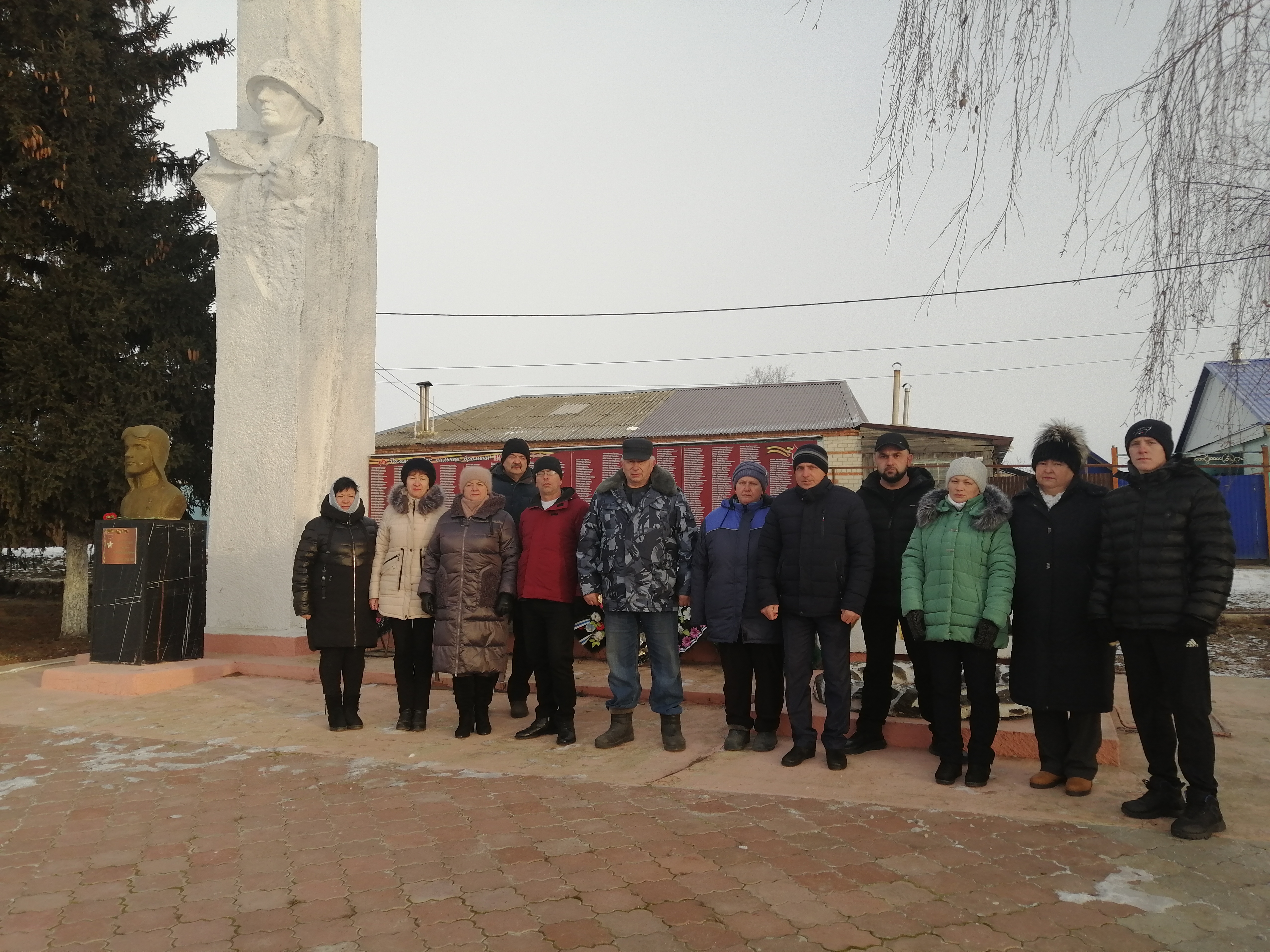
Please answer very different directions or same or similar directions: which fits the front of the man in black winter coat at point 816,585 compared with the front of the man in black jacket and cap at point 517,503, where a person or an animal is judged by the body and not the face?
same or similar directions

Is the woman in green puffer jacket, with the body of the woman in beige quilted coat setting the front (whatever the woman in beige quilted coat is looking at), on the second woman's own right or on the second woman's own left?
on the second woman's own left

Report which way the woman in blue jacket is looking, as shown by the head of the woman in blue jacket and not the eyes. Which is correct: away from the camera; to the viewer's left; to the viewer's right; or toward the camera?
toward the camera

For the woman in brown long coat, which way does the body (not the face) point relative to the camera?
toward the camera

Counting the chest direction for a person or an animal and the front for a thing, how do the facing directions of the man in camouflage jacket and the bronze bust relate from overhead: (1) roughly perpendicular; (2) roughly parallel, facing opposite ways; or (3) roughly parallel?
roughly parallel

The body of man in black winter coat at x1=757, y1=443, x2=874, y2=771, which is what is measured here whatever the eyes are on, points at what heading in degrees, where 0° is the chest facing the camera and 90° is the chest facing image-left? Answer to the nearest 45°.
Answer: approximately 0°

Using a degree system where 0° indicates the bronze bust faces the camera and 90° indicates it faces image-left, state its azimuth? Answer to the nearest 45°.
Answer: approximately 45°

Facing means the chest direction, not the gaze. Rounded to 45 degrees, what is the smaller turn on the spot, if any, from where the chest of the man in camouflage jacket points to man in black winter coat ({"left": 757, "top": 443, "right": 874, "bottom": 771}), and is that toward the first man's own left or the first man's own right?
approximately 45° to the first man's own left

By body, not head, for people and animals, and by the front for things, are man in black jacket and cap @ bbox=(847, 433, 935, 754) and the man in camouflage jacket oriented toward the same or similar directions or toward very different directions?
same or similar directions

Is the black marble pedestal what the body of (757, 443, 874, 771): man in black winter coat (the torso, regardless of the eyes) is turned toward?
no

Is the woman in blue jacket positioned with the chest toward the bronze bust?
no

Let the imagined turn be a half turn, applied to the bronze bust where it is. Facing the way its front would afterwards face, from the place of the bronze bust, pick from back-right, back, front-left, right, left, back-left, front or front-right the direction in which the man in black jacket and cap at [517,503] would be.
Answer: right

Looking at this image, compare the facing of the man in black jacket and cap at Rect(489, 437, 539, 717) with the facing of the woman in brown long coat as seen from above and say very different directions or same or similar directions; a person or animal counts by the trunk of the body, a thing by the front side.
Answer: same or similar directions

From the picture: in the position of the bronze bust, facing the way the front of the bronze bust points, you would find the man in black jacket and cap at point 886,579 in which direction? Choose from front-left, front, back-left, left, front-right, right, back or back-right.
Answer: left

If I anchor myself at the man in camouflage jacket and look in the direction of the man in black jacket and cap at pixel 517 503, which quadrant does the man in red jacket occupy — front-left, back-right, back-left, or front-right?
front-left

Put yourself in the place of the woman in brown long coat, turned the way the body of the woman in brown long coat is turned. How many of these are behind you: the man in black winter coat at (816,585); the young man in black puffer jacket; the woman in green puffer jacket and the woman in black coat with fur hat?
0

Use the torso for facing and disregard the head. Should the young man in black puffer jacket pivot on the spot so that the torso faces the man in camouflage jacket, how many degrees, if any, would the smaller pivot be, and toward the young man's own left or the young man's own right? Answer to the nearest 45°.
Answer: approximately 45° to the young man's own right

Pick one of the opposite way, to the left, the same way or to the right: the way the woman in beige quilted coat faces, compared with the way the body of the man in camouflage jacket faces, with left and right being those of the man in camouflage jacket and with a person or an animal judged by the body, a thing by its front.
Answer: the same way

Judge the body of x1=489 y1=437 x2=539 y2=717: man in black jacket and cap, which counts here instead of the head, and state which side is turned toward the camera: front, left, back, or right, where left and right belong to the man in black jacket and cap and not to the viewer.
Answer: front

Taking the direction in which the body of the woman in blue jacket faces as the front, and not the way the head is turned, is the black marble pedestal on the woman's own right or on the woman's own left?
on the woman's own right
